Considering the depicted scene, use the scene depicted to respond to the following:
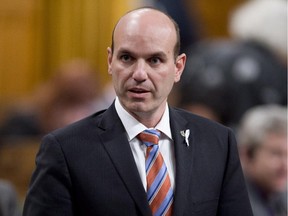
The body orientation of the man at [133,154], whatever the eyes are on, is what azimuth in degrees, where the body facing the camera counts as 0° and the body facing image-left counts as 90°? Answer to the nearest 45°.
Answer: approximately 0°

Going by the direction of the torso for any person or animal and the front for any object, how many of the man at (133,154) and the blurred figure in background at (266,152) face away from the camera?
0

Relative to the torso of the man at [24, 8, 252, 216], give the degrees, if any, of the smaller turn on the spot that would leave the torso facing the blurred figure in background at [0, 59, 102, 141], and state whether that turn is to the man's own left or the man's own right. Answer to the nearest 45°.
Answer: approximately 180°

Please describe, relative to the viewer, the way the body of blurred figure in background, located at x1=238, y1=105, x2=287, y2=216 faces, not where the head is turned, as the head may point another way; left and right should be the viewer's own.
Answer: facing the viewer and to the right of the viewer

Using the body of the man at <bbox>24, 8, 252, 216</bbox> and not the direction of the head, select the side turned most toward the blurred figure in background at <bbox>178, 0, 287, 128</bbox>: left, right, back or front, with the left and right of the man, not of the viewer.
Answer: back
